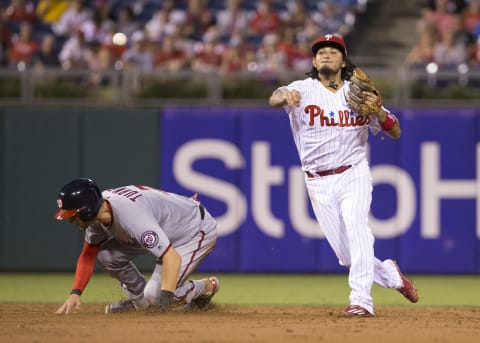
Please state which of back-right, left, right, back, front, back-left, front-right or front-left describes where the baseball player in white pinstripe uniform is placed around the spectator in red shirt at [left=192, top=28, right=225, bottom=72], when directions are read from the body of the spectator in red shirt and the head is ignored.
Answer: front

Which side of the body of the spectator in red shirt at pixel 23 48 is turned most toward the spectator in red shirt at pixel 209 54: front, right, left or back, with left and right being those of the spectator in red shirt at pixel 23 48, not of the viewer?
left

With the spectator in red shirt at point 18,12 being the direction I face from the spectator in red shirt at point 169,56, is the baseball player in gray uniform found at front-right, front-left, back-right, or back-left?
back-left

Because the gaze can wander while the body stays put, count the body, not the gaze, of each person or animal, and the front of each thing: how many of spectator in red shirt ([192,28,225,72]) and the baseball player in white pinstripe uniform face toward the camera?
2

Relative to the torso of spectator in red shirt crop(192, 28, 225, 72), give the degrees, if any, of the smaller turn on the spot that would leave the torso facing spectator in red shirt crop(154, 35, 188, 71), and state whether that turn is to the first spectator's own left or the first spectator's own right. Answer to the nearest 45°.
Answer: approximately 90° to the first spectator's own right

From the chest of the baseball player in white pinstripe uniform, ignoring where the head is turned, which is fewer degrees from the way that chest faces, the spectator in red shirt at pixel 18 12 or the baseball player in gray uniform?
the baseball player in gray uniform

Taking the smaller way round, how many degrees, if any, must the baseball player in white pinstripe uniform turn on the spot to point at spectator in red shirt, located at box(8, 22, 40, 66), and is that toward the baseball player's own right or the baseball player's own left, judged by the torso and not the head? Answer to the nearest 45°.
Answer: approximately 135° to the baseball player's own right

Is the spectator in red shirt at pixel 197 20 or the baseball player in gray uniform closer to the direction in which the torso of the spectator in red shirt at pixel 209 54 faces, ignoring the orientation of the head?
the baseball player in gray uniform

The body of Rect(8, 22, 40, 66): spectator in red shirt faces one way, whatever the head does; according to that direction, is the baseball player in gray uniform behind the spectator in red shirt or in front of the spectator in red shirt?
in front

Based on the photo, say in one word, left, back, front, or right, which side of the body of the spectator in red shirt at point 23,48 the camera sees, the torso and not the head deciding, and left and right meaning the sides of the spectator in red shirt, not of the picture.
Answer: front

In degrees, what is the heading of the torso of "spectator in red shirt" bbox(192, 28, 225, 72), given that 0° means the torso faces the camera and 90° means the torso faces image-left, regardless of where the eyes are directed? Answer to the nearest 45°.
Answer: approximately 0°

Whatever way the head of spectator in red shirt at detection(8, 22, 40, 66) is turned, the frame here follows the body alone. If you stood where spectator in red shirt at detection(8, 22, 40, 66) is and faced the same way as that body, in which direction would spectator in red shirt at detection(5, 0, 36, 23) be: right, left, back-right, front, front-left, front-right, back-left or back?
back

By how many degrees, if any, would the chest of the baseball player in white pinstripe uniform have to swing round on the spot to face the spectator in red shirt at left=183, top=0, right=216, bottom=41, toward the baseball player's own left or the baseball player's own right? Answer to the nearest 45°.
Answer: approximately 180°

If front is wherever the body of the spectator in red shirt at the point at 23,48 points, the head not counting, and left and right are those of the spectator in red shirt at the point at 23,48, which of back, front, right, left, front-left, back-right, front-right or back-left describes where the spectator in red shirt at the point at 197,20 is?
left
